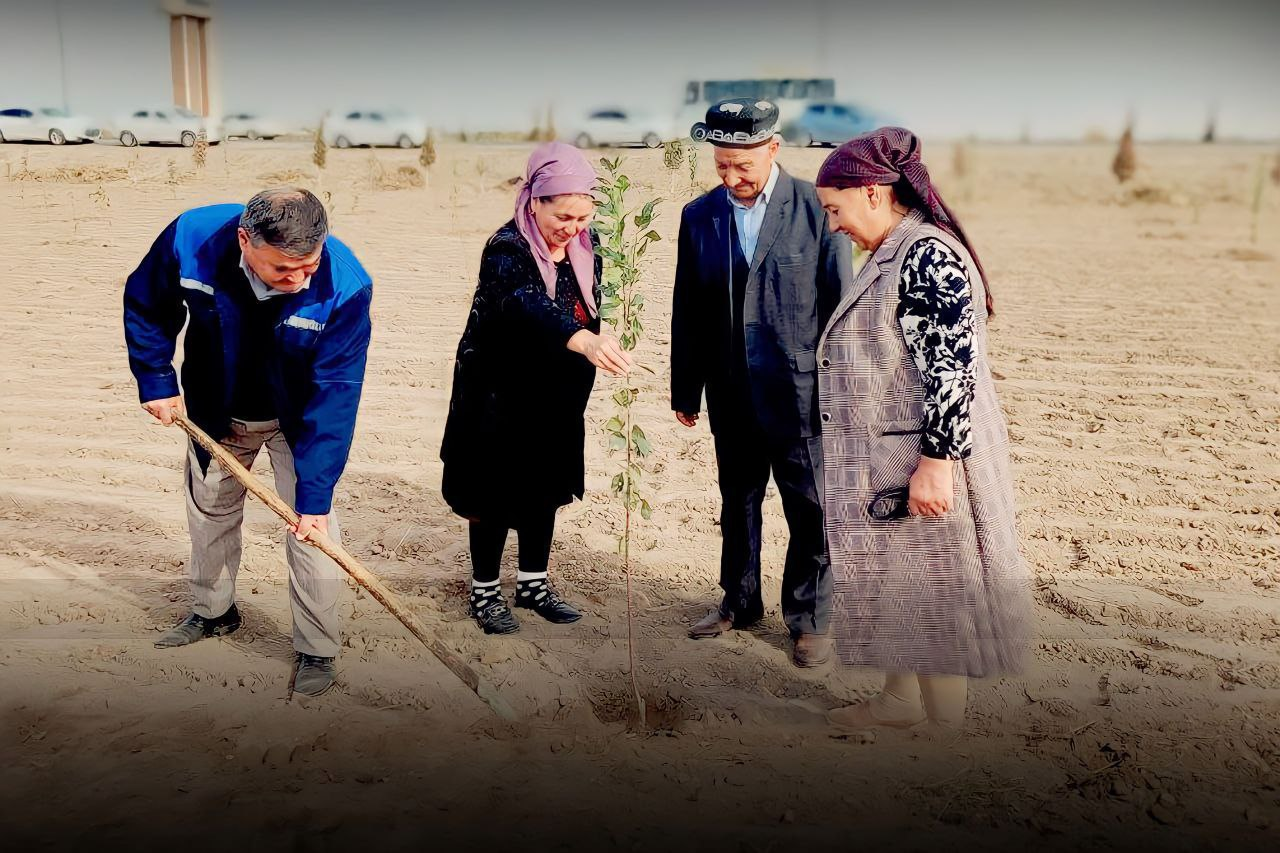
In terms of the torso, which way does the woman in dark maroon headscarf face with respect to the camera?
to the viewer's left

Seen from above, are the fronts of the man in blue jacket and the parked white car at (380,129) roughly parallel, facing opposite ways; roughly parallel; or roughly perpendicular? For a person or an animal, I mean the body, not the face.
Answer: roughly perpendicular

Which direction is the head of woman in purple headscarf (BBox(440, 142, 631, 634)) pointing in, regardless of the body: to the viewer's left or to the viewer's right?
to the viewer's right

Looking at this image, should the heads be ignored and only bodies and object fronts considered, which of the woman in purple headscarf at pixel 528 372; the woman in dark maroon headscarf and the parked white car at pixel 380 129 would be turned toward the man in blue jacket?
the woman in dark maroon headscarf
